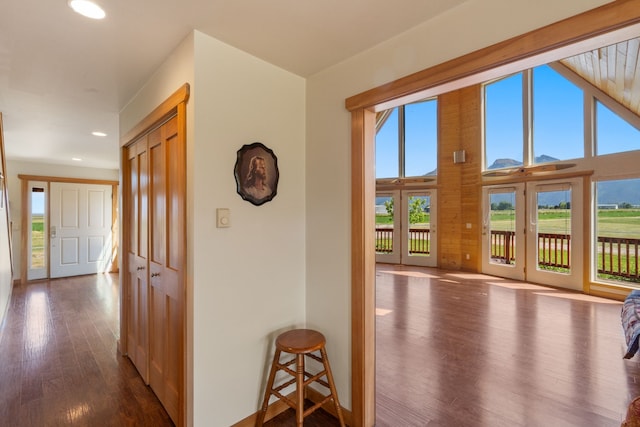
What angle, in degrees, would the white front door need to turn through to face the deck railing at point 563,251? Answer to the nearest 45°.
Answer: approximately 45° to its left

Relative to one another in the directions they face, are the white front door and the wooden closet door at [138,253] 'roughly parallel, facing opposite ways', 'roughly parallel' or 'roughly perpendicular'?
roughly perpendicular

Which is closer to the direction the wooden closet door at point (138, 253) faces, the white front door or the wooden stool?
the white front door

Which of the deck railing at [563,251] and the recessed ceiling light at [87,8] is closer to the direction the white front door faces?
the recessed ceiling light

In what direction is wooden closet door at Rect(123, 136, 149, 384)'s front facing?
to the viewer's left

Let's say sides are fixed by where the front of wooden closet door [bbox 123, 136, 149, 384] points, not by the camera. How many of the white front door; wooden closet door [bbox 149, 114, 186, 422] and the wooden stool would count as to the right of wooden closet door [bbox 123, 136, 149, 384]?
1

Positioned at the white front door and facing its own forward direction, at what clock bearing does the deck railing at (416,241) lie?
The deck railing is roughly at 10 o'clock from the white front door.

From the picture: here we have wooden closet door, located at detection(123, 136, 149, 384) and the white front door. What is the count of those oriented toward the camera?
1

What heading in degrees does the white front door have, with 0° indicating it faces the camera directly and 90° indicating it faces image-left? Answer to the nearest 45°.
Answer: approximately 0°

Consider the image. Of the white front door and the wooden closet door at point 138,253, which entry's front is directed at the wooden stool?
the white front door

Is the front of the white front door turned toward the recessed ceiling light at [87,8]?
yes

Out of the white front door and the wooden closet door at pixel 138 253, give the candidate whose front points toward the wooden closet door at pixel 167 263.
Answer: the white front door
